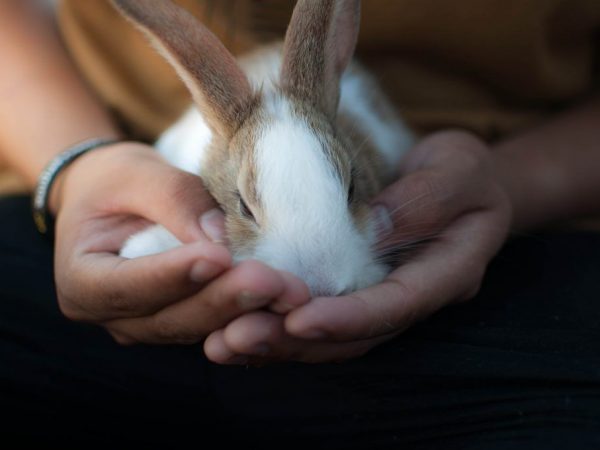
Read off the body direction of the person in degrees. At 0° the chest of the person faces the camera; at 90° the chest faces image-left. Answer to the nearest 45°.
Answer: approximately 0°

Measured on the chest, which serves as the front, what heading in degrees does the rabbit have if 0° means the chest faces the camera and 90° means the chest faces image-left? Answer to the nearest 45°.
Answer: approximately 0°
